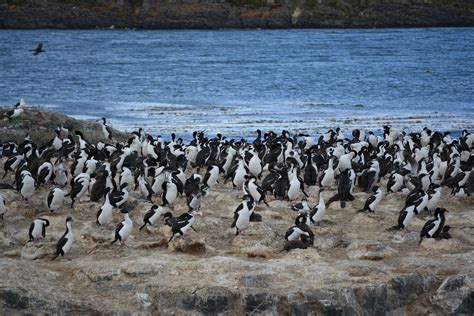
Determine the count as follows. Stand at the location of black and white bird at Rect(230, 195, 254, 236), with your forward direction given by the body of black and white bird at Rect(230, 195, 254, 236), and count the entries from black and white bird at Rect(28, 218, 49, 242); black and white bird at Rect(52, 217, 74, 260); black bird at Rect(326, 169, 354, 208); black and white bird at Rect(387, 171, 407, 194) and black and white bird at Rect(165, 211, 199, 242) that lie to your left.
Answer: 2

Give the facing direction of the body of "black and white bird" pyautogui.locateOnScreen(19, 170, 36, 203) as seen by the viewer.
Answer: toward the camera

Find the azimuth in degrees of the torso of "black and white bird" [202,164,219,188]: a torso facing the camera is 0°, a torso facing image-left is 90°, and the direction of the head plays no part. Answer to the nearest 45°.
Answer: approximately 315°

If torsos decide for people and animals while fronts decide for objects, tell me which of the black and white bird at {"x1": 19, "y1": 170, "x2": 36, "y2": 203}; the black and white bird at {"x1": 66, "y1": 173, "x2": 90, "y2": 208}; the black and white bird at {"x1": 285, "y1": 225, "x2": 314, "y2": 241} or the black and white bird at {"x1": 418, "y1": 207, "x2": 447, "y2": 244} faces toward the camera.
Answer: the black and white bird at {"x1": 19, "y1": 170, "x2": 36, "y2": 203}

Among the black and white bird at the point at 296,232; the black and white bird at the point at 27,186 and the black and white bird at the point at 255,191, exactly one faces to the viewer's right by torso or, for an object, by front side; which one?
the black and white bird at the point at 296,232

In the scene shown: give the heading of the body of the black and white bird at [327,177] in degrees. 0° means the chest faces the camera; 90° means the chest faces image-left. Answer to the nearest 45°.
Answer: approximately 315°

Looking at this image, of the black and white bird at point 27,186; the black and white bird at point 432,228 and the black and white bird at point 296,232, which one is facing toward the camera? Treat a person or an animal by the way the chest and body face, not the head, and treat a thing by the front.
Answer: the black and white bird at point 27,186
